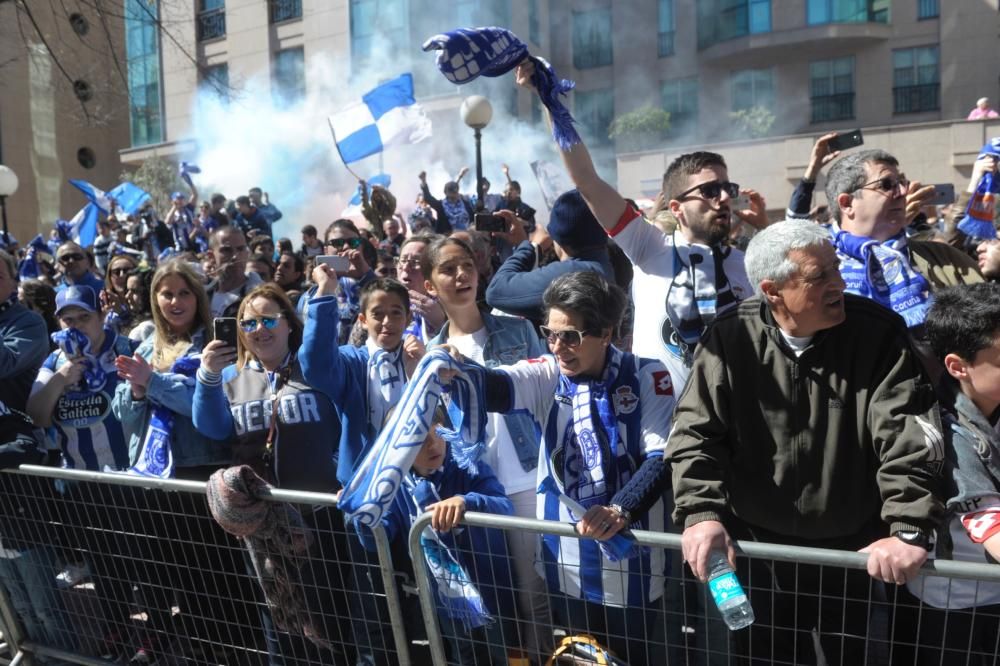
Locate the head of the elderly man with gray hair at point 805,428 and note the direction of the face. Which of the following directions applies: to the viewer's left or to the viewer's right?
to the viewer's right

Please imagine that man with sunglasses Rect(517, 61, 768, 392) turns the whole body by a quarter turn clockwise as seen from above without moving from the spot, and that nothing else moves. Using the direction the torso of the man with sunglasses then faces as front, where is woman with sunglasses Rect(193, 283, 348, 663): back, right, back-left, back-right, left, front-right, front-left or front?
front-right

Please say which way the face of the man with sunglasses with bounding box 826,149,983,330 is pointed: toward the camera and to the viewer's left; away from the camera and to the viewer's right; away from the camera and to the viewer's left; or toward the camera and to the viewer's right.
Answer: toward the camera and to the viewer's right

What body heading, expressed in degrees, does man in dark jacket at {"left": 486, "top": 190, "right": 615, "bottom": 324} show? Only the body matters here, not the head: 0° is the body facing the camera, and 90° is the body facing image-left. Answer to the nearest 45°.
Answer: approximately 135°

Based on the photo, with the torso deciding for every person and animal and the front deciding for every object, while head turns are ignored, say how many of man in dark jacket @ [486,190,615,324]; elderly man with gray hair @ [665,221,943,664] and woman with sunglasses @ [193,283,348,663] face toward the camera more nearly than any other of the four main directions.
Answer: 2
